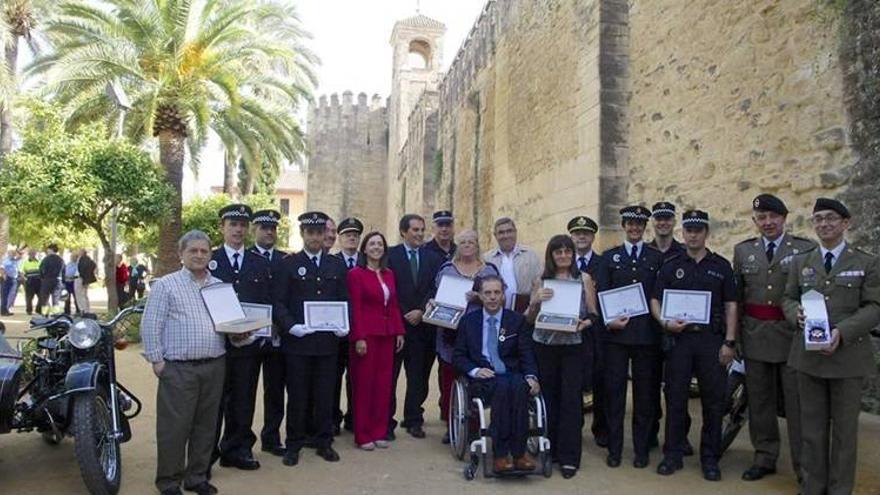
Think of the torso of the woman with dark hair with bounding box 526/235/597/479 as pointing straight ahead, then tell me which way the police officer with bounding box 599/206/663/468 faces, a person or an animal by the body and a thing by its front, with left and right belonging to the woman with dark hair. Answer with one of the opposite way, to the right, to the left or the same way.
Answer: the same way

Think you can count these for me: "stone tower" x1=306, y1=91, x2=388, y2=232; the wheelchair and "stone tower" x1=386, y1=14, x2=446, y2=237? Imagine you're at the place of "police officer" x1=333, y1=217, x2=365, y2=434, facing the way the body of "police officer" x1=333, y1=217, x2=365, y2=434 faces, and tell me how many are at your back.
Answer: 2

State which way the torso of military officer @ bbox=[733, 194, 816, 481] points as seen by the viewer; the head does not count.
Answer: toward the camera

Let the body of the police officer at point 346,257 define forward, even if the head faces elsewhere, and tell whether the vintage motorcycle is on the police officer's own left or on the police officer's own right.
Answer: on the police officer's own right

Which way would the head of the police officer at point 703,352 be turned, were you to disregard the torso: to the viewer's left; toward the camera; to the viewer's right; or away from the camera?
toward the camera

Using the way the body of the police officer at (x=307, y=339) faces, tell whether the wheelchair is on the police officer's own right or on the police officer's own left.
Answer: on the police officer's own left

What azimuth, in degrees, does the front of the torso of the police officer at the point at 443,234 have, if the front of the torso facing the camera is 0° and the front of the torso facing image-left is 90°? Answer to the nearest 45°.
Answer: approximately 0°

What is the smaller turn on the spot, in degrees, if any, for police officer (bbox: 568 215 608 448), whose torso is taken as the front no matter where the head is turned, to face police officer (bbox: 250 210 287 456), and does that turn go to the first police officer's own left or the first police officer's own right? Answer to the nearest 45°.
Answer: approximately 90° to the first police officer's own right

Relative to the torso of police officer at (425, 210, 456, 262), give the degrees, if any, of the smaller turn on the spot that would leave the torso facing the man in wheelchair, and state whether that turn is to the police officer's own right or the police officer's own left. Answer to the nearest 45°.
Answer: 0° — they already face them

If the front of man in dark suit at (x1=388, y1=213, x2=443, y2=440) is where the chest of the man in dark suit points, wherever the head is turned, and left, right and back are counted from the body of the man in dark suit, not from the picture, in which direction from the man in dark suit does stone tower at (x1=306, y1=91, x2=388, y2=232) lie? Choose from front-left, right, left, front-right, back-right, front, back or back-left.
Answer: back

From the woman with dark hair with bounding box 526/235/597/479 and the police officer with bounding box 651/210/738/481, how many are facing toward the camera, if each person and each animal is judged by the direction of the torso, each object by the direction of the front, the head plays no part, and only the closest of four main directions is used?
2

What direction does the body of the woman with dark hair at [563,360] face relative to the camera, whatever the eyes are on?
toward the camera

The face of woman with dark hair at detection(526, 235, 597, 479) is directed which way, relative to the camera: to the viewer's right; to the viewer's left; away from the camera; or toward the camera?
toward the camera

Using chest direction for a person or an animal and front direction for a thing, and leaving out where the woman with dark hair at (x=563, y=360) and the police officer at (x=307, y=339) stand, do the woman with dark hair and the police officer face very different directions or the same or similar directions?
same or similar directions

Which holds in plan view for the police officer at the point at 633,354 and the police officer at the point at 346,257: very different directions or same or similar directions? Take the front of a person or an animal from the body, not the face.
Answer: same or similar directions

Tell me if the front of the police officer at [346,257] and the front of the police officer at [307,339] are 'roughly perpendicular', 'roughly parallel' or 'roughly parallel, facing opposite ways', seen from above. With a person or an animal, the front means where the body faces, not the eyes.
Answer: roughly parallel

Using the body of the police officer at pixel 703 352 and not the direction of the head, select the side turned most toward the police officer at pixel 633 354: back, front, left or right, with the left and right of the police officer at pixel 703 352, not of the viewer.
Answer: right

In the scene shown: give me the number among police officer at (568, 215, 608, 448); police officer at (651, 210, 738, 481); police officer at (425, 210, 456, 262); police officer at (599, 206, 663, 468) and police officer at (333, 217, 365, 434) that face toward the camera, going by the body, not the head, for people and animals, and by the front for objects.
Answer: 5
